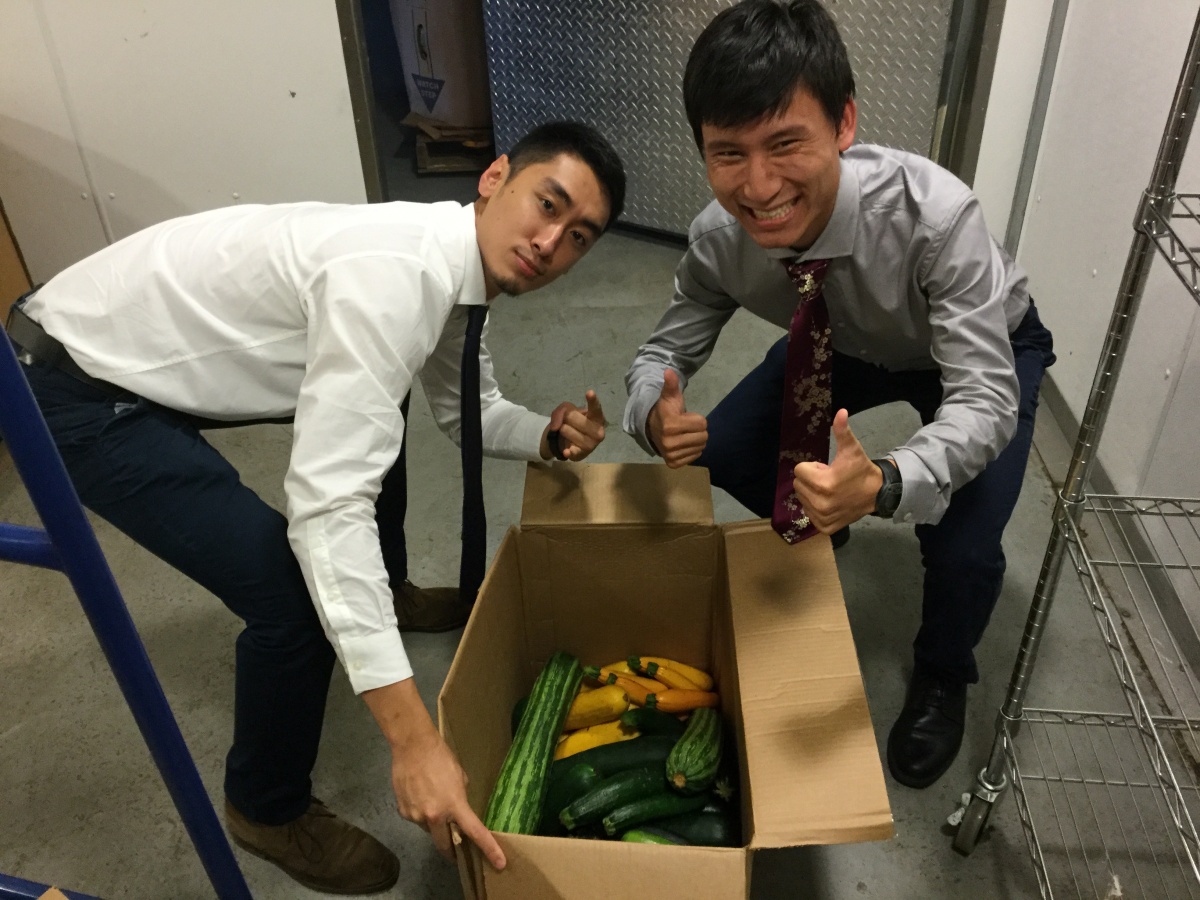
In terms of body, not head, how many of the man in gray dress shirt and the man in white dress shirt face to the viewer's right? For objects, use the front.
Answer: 1

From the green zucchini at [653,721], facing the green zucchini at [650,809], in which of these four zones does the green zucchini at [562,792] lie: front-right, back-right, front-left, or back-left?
front-right

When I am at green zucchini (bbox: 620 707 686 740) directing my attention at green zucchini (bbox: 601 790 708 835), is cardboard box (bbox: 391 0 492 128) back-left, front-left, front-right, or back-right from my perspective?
back-right

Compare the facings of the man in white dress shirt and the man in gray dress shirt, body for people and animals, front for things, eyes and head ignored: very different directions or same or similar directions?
very different directions

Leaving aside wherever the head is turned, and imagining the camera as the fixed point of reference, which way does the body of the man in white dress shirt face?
to the viewer's right

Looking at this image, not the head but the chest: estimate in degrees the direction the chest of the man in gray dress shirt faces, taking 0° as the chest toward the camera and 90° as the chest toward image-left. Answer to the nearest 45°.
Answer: approximately 45°
